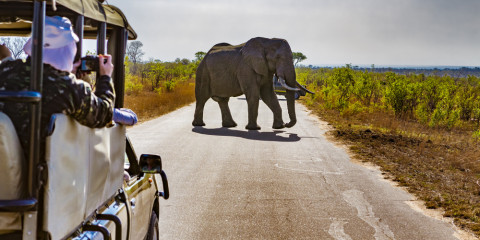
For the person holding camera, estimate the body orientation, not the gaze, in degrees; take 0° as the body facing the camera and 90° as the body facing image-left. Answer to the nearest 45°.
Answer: approximately 225°

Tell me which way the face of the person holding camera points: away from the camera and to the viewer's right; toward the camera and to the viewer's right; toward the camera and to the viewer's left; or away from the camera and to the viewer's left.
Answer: away from the camera and to the viewer's right

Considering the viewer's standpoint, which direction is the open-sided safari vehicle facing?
facing away from the viewer and to the right of the viewer

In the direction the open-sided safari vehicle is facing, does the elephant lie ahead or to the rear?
ahead

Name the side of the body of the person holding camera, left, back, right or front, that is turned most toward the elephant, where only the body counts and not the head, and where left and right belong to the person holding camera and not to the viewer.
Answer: front
